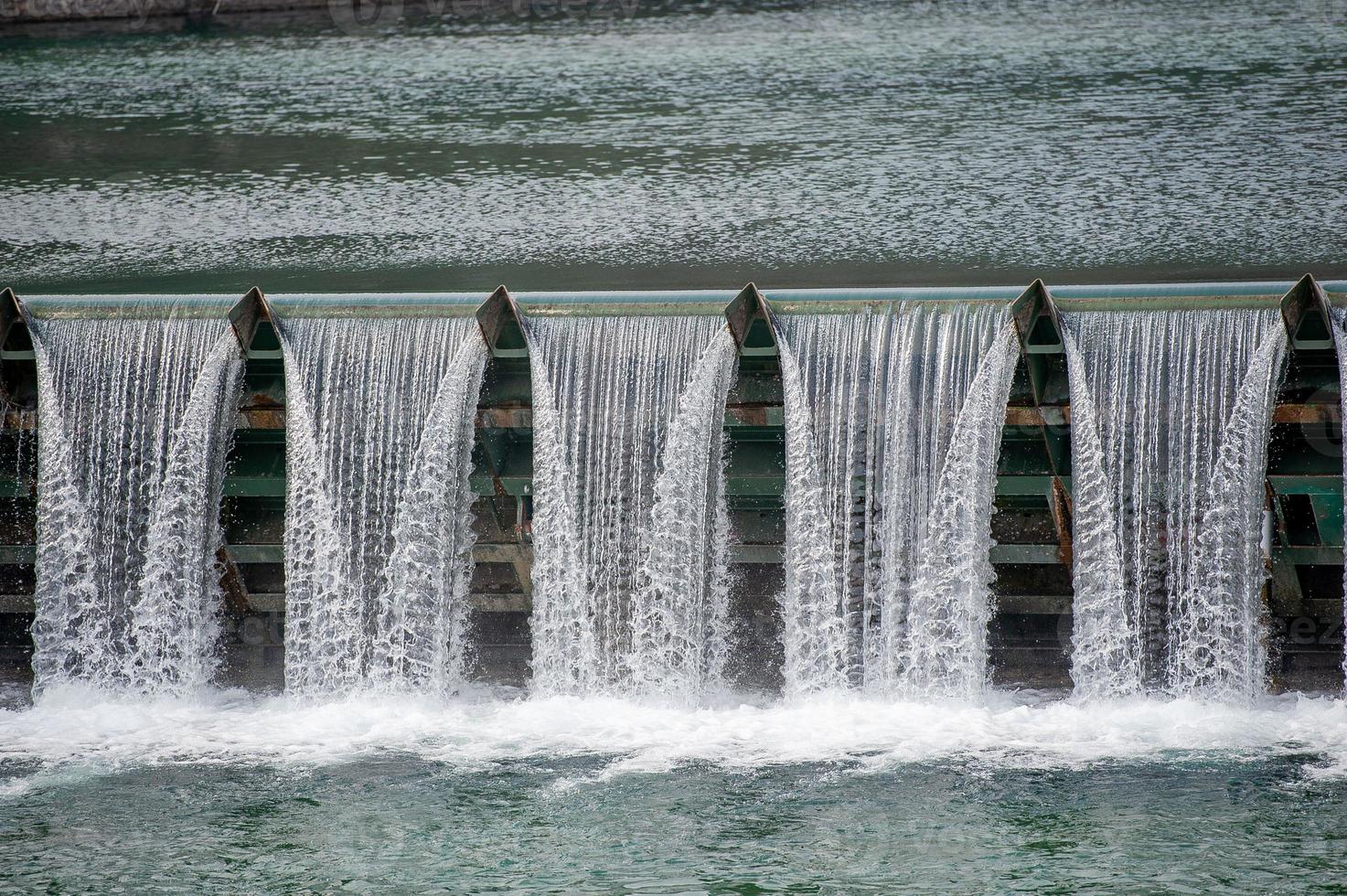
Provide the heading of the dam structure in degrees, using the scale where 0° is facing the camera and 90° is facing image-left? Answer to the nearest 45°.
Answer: approximately 0°
